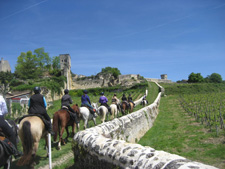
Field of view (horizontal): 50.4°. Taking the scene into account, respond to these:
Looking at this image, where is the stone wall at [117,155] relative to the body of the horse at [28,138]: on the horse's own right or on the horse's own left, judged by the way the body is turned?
on the horse's own right

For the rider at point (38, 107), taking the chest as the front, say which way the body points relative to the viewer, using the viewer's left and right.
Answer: facing away from the viewer and to the right of the viewer

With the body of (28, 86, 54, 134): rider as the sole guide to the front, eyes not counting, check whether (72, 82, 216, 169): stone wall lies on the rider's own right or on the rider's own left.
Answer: on the rider's own right

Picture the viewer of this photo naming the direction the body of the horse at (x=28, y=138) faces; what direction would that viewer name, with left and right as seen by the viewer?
facing away from the viewer and to the right of the viewer
